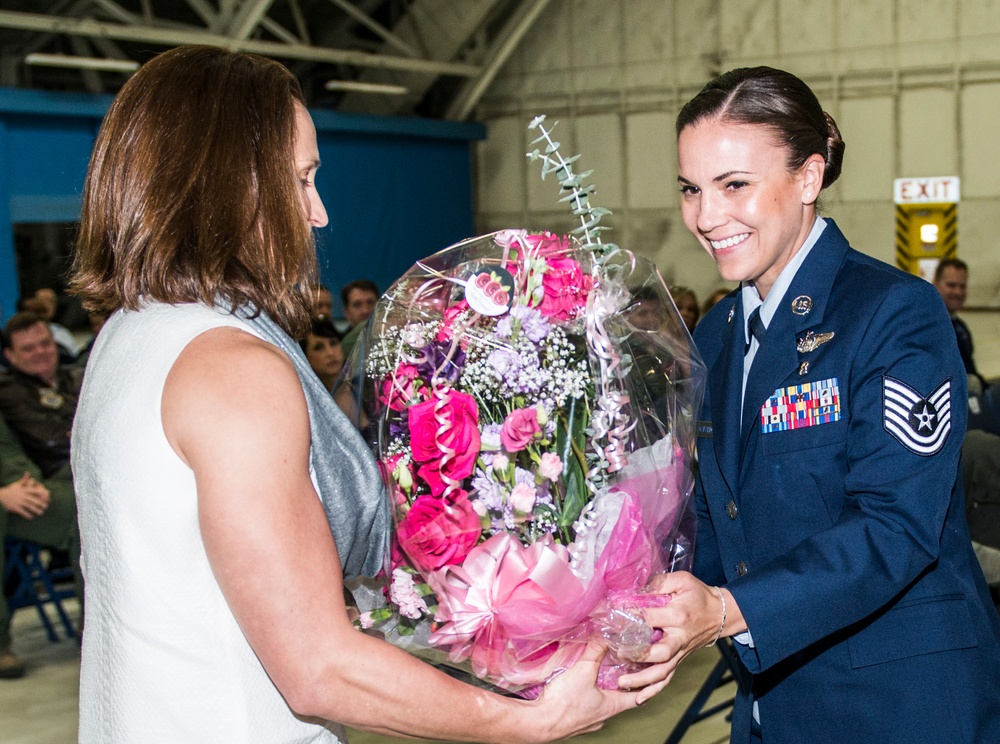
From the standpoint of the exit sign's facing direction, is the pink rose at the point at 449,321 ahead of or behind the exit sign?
ahead

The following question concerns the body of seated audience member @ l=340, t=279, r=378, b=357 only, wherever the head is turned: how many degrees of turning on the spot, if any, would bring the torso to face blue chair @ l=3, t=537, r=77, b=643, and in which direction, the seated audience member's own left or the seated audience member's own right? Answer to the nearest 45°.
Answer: approximately 90° to the seated audience member's own right

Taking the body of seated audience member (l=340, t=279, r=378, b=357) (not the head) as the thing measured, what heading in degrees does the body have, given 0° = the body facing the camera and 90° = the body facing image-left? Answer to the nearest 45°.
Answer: approximately 315°

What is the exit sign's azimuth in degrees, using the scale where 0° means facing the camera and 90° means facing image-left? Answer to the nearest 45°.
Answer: approximately 0°

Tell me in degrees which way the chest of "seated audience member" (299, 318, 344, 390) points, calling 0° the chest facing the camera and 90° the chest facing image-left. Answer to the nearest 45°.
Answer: approximately 315°

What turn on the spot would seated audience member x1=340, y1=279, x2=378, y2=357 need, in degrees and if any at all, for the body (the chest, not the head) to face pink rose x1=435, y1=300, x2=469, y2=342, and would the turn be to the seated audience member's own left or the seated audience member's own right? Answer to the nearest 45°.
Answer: approximately 45° to the seated audience member's own right

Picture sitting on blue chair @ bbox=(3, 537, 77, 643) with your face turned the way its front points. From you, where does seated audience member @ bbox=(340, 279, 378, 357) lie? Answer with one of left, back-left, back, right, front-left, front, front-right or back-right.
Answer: left

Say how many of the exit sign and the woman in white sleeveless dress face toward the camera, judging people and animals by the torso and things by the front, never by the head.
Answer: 1

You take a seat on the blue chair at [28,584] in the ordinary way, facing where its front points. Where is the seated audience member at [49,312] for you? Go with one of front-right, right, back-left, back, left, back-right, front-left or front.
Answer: back-left

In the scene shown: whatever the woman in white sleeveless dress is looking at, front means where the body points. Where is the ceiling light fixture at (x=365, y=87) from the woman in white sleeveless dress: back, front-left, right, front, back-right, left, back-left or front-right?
front-left

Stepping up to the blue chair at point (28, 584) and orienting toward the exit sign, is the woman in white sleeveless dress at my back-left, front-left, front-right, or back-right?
back-right
